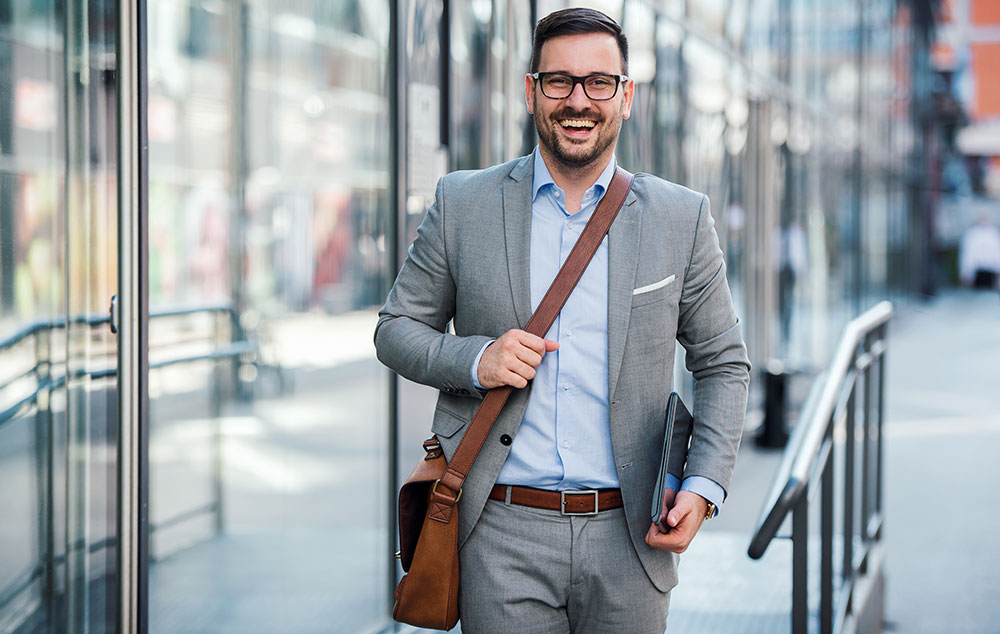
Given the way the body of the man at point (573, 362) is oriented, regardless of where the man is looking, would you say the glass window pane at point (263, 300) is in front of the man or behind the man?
behind

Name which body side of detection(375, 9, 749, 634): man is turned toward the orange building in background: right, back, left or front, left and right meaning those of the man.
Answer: back

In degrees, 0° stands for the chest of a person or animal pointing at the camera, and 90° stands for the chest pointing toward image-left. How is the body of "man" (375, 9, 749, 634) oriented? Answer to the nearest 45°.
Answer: approximately 0°

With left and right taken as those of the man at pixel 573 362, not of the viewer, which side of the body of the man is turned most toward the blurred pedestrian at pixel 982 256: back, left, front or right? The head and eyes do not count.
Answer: back

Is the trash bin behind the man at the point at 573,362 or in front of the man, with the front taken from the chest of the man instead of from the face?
behind

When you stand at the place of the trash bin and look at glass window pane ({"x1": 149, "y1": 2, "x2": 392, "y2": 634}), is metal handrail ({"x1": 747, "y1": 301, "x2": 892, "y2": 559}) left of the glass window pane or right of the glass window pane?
left

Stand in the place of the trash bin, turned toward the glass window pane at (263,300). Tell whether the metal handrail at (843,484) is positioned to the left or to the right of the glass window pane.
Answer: left
